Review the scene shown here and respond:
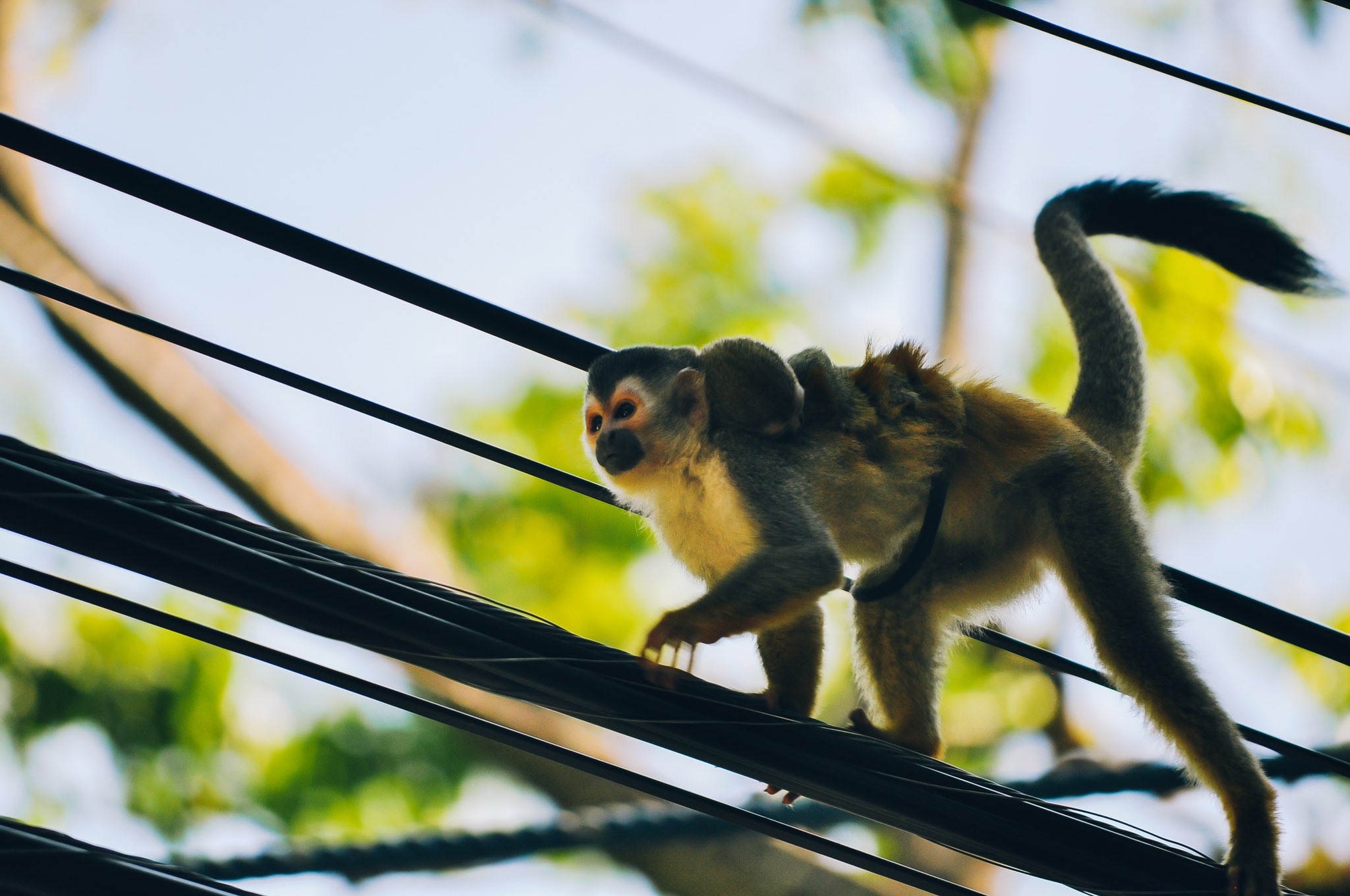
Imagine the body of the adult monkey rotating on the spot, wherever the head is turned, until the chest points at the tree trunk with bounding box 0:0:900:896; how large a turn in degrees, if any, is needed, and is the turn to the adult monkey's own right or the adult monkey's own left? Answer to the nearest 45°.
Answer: approximately 45° to the adult monkey's own right

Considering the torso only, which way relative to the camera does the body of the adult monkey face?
to the viewer's left

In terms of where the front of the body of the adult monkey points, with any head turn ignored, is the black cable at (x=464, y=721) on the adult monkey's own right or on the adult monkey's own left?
on the adult monkey's own left

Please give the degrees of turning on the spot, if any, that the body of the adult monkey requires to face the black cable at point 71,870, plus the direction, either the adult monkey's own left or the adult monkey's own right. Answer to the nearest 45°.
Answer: approximately 45° to the adult monkey's own left

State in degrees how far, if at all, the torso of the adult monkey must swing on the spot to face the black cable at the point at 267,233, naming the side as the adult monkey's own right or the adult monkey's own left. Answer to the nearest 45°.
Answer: approximately 45° to the adult monkey's own left
